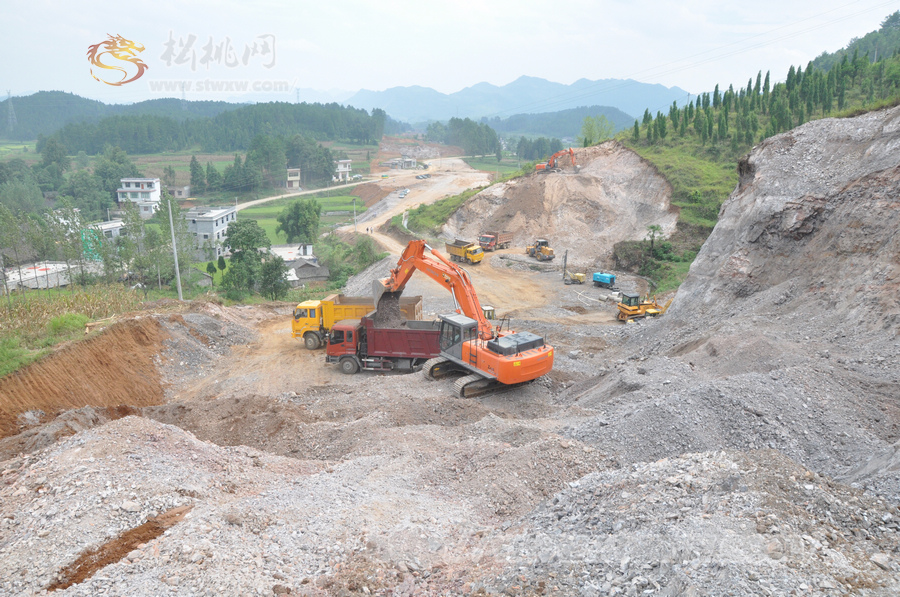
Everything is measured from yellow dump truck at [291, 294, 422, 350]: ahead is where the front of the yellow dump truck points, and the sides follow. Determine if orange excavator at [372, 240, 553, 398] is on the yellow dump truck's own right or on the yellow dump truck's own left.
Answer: on the yellow dump truck's own left

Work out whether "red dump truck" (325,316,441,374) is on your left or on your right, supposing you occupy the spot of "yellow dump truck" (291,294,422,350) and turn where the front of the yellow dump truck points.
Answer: on your left

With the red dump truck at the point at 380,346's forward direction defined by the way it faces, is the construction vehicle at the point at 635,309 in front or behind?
behind

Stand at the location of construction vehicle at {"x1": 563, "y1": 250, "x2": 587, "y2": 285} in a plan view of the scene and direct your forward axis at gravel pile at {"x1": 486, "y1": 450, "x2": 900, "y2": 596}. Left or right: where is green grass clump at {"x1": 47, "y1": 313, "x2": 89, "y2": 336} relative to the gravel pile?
right

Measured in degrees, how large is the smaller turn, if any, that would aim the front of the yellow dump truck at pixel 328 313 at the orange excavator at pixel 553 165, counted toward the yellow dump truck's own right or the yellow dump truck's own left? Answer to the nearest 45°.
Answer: approximately 135° to the yellow dump truck's own right

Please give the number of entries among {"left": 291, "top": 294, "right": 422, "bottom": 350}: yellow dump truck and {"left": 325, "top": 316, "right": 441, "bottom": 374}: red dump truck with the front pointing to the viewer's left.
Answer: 2

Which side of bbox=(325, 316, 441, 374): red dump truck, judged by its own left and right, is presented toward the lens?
left

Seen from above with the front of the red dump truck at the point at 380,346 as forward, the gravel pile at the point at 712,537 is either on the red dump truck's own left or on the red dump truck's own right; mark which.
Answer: on the red dump truck's own left

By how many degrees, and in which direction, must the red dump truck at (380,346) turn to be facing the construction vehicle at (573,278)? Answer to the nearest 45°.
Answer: approximately 135° to its right

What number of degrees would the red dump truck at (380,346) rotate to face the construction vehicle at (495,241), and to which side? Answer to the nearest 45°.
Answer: approximately 90° to its right

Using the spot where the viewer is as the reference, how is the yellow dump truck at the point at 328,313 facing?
facing to the left of the viewer
